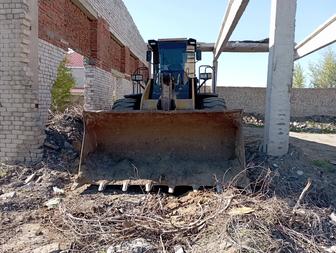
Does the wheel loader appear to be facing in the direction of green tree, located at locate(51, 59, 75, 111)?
no

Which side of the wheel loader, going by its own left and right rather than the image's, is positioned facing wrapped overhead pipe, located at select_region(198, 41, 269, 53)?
back

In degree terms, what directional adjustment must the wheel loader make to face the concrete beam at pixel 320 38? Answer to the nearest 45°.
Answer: approximately 135° to its left

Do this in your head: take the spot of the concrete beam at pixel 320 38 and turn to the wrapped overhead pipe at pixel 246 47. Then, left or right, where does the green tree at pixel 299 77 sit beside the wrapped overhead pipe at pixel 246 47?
right

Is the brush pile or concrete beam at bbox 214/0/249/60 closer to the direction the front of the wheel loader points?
the brush pile

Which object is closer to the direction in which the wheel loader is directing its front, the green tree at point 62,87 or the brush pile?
the brush pile

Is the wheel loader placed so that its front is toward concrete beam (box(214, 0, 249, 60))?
no

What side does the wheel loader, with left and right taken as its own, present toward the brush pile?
front

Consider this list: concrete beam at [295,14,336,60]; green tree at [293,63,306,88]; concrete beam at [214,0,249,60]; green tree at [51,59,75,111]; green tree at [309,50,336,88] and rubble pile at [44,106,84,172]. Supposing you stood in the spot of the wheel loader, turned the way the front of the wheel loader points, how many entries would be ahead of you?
0

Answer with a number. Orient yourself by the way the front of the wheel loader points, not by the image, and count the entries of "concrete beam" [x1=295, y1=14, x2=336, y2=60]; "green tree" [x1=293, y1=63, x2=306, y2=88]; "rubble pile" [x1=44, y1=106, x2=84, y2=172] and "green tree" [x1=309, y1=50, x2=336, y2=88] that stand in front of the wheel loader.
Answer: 0

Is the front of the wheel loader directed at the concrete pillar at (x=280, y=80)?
no

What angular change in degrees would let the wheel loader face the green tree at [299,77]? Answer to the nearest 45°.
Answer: approximately 135° to its left

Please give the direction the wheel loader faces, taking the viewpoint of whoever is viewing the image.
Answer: facing the viewer

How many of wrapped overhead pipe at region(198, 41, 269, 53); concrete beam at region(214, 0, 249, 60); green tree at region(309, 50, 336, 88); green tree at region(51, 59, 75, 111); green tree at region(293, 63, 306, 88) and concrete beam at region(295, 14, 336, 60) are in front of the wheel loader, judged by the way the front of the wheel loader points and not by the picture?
0
